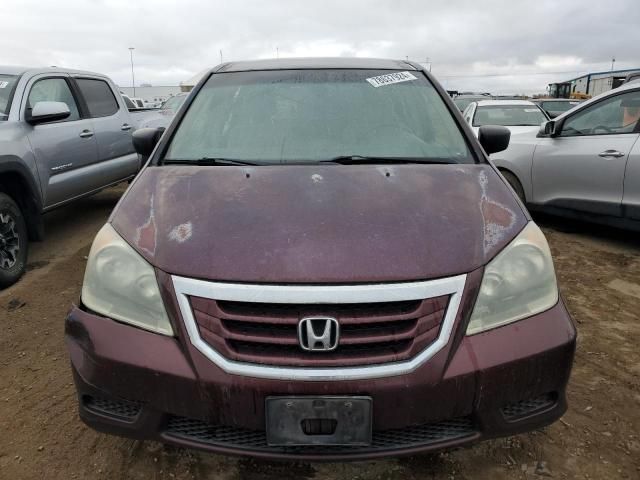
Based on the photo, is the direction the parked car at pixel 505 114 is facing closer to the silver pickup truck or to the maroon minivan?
the maroon minivan

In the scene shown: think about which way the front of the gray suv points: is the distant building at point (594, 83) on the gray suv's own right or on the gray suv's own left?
on the gray suv's own right

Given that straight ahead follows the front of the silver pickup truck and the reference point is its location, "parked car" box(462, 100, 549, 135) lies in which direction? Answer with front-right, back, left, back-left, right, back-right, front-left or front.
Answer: back-left

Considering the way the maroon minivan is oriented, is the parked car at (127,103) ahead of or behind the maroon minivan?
behind

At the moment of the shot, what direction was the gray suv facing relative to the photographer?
facing away from the viewer and to the left of the viewer

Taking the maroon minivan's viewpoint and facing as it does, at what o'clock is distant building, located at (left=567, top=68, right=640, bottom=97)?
The distant building is roughly at 7 o'clock from the maroon minivan.

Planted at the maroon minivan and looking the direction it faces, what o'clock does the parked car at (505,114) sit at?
The parked car is roughly at 7 o'clock from the maroon minivan.
